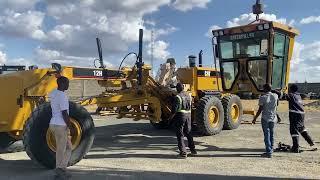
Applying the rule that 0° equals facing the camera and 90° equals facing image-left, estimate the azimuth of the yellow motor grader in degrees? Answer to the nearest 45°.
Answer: approximately 45°

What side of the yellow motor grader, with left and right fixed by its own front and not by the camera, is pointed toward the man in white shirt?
front
